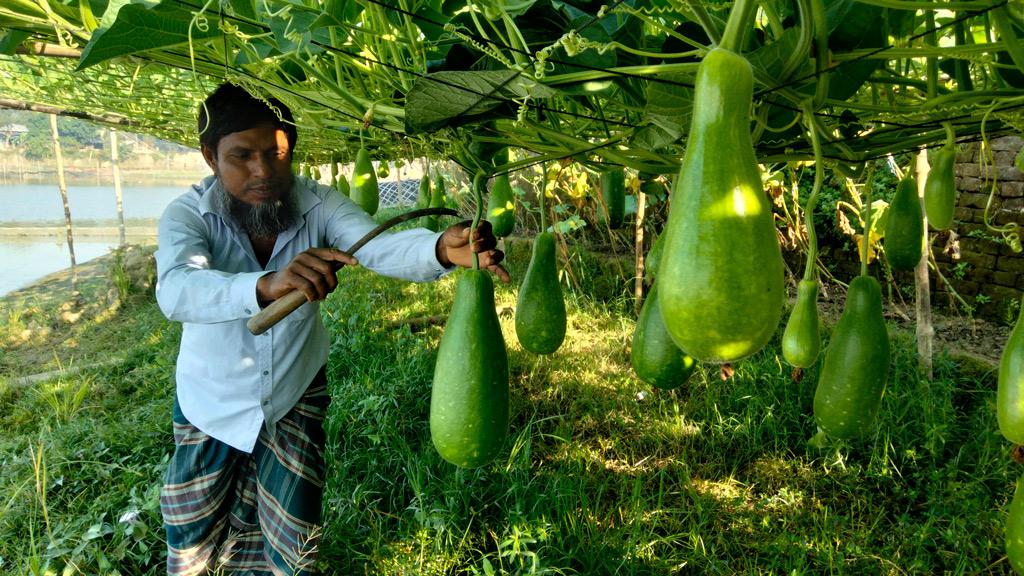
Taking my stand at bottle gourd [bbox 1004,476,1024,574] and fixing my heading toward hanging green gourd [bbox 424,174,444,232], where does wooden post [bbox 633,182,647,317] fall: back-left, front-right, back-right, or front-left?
front-right

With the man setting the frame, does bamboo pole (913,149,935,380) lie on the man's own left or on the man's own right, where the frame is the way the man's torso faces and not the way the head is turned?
on the man's own left

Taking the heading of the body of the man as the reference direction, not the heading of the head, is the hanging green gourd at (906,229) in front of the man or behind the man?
in front

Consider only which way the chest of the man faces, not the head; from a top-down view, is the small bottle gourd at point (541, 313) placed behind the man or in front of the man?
in front

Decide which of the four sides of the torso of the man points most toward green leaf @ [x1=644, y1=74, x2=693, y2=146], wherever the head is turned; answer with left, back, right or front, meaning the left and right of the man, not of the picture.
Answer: left

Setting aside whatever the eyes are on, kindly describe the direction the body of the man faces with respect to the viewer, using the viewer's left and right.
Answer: facing the viewer and to the right of the viewer

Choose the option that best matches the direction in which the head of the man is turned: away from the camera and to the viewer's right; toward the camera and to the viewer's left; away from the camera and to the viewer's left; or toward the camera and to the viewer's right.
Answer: toward the camera and to the viewer's right

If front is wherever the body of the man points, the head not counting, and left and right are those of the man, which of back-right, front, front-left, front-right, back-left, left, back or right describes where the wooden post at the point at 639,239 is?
left
